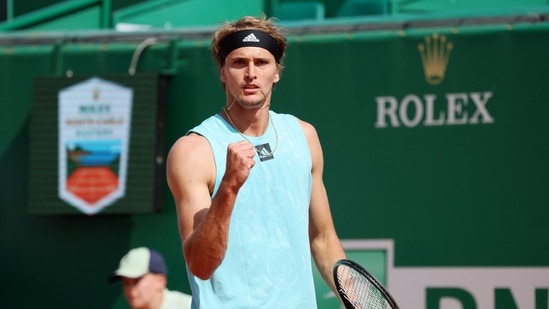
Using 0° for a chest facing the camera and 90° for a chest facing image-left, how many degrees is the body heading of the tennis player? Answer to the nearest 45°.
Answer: approximately 0°

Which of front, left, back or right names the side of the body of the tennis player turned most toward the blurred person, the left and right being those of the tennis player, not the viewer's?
back

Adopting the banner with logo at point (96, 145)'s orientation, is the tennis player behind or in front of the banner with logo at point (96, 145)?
in front

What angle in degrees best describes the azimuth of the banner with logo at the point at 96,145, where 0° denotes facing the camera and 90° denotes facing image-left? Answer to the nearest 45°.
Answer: approximately 0°

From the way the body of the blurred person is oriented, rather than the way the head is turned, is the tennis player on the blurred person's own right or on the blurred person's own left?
on the blurred person's own left

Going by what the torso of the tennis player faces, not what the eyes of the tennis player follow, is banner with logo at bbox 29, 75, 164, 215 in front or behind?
behind

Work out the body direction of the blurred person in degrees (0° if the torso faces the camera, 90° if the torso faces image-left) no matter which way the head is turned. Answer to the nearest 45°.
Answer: approximately 45°

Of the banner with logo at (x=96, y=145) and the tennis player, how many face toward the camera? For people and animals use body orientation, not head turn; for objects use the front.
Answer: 2
